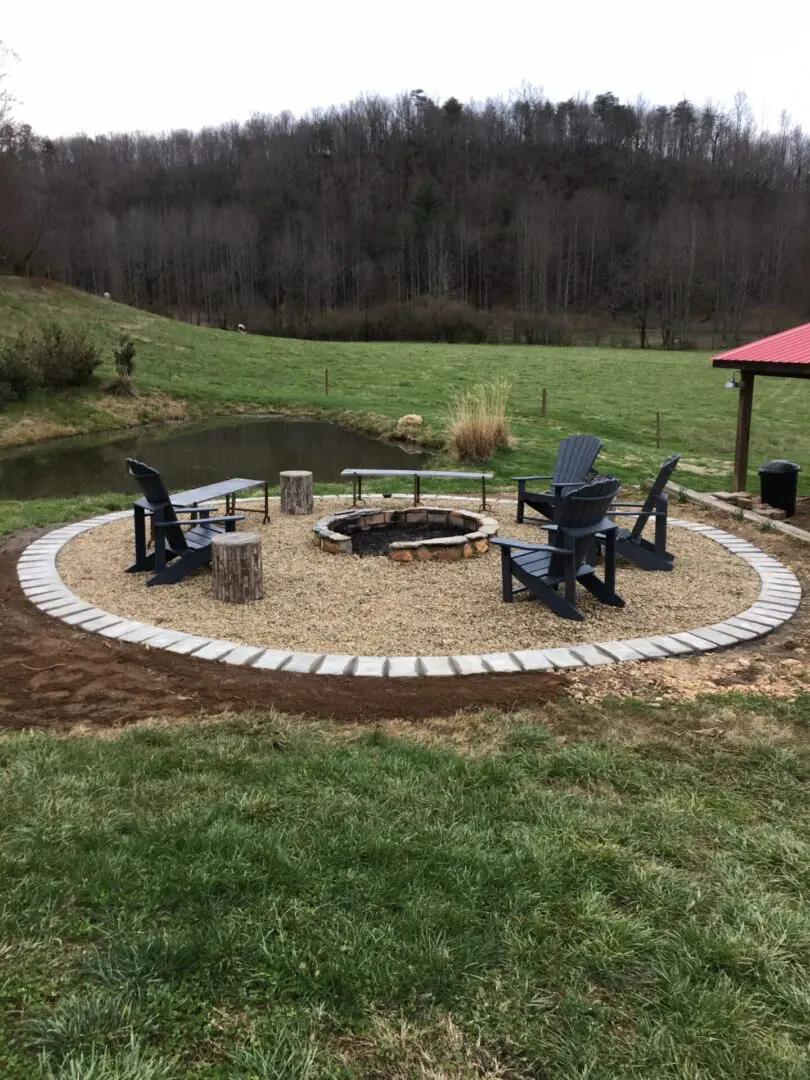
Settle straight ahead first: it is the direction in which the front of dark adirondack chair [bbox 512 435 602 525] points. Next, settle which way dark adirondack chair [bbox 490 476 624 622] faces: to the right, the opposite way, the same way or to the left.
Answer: to the right

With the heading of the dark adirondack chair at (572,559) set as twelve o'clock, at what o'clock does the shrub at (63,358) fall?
The shrub is roughly at 12 o'clock from the dark adirondack chair.

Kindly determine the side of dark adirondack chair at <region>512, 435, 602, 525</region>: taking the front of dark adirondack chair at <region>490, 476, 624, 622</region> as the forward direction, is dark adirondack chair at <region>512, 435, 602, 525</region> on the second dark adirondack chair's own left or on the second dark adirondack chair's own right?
on the second dark adirondack chair's own right

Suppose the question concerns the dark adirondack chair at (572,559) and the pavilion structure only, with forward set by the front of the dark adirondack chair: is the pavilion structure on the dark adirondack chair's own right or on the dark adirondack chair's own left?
on the dark adirondack chair's own right

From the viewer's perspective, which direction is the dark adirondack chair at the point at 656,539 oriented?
to the viewer's left

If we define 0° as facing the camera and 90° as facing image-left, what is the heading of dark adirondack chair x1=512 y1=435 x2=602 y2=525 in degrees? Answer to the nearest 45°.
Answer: approximately 45°

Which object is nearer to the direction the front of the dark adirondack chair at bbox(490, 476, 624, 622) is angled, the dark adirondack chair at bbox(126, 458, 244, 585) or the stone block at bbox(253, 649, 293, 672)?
the dark adirondack chair

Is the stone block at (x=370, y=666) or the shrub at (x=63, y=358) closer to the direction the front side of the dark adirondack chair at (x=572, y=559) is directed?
the shrub

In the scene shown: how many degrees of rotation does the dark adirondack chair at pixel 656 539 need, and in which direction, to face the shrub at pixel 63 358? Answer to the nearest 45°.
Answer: approximately 45° to its right

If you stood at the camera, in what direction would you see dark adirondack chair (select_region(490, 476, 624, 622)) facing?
facing away from the viewer and to the left of the viewer
